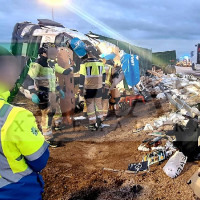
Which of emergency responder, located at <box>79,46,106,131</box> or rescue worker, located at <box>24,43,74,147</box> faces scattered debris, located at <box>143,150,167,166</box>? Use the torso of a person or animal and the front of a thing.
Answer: the rescue worker

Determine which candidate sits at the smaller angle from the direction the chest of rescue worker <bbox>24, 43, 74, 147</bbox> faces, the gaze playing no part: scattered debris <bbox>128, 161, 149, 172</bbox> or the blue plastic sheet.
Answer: the scattered debris

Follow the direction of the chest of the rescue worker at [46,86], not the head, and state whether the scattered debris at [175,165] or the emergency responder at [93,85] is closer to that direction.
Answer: the scattered debris

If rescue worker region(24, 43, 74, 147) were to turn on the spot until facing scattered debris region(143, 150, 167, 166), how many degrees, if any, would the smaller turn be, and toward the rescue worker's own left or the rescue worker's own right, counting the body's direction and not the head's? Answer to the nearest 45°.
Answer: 0° — they already face it

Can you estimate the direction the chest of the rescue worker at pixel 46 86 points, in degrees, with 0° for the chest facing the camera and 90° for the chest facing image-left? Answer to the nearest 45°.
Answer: approximately 315°

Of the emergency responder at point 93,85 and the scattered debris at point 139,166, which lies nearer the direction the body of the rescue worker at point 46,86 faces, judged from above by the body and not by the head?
the scattered debris
